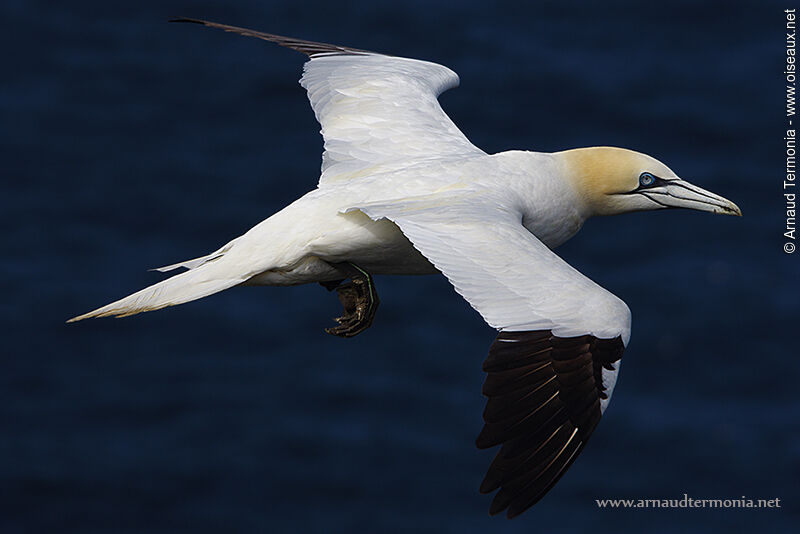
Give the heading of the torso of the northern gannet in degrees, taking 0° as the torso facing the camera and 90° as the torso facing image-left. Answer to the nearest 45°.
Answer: approximately 270°
